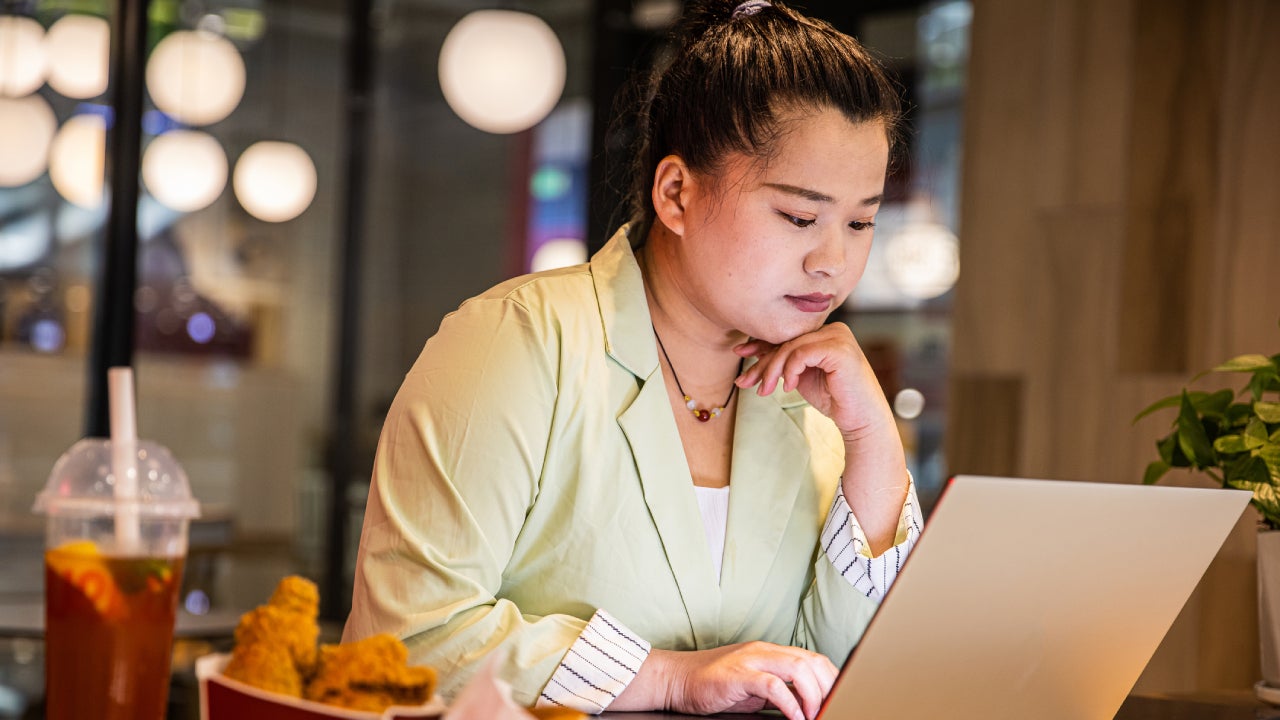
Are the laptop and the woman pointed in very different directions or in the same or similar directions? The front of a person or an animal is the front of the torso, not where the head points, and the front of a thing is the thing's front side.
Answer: very different directions

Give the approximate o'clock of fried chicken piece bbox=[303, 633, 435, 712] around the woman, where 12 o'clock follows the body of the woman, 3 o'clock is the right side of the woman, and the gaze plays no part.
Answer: The fried chicken piece is roughly at 2 o'clock from the woman.

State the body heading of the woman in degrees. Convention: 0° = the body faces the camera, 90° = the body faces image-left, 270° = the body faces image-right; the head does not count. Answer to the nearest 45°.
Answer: approximately 315°

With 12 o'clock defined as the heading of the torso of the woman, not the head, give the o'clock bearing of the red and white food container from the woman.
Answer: The red and white food container is roughly at 2 o'clock from the woman.

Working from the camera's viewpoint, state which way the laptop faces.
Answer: facing away from the viewer and to the left of the viewer

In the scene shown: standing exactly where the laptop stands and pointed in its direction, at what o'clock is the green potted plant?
The green potted plant is roughly at 2 o'clock from the laptop.
